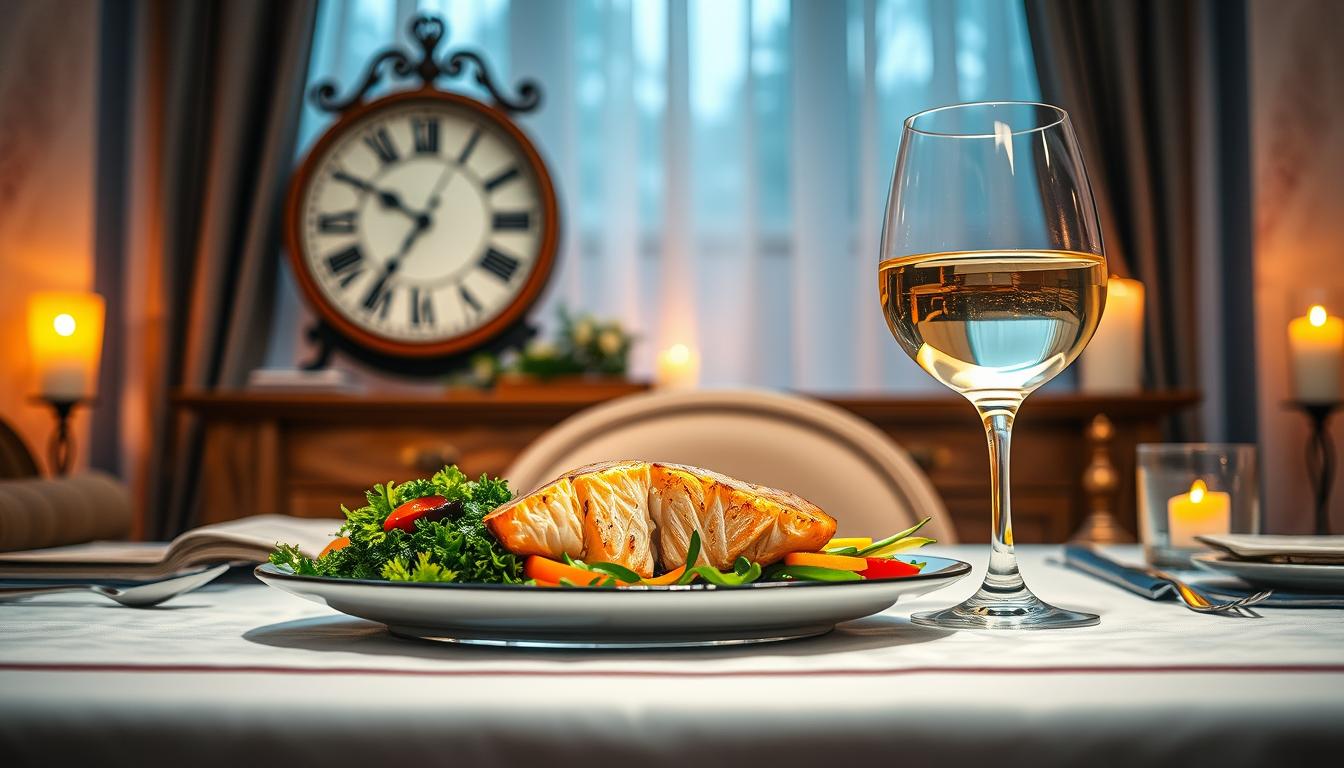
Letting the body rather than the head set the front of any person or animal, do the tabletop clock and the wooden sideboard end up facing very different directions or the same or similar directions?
same or similar directions

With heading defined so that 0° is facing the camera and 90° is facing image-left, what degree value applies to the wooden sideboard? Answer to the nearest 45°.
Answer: approximately 0°

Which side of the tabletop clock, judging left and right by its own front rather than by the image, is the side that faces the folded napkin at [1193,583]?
front

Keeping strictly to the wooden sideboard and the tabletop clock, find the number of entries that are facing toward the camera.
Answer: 2

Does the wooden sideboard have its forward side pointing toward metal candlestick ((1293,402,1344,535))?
no

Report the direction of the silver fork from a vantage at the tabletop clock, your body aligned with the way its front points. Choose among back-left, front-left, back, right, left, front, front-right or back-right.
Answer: front

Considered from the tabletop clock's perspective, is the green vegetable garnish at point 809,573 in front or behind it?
in front

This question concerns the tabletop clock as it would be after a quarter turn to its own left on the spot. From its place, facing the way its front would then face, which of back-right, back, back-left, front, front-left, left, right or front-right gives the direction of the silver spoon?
right

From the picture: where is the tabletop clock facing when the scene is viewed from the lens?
facing the viewer

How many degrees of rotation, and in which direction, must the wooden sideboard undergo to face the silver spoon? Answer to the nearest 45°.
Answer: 0° — it already faces it

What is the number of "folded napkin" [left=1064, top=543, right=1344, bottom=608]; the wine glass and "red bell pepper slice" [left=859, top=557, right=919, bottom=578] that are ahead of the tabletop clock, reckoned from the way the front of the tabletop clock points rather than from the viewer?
3

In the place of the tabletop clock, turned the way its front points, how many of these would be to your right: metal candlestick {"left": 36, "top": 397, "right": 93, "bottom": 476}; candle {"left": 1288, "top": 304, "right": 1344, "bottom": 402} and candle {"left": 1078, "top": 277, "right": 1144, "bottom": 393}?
1

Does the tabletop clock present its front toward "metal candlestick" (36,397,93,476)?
no

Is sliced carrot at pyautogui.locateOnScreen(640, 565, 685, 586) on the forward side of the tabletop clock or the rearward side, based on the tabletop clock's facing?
on the forward side

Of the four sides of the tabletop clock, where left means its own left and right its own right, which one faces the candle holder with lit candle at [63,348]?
right

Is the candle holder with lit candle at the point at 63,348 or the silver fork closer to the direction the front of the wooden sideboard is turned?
the silver fork

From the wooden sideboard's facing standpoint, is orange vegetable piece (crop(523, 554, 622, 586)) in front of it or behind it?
in front

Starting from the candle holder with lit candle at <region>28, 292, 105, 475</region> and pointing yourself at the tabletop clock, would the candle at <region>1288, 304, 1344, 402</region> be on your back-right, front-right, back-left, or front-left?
front-right
